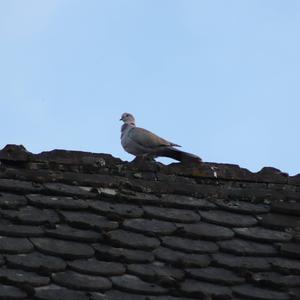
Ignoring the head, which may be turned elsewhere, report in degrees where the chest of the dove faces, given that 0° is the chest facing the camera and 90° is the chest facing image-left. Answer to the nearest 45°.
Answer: approximately 90°
